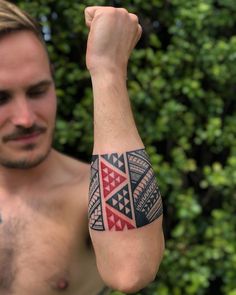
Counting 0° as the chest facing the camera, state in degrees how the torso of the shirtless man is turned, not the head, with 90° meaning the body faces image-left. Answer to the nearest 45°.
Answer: approximately 0°
